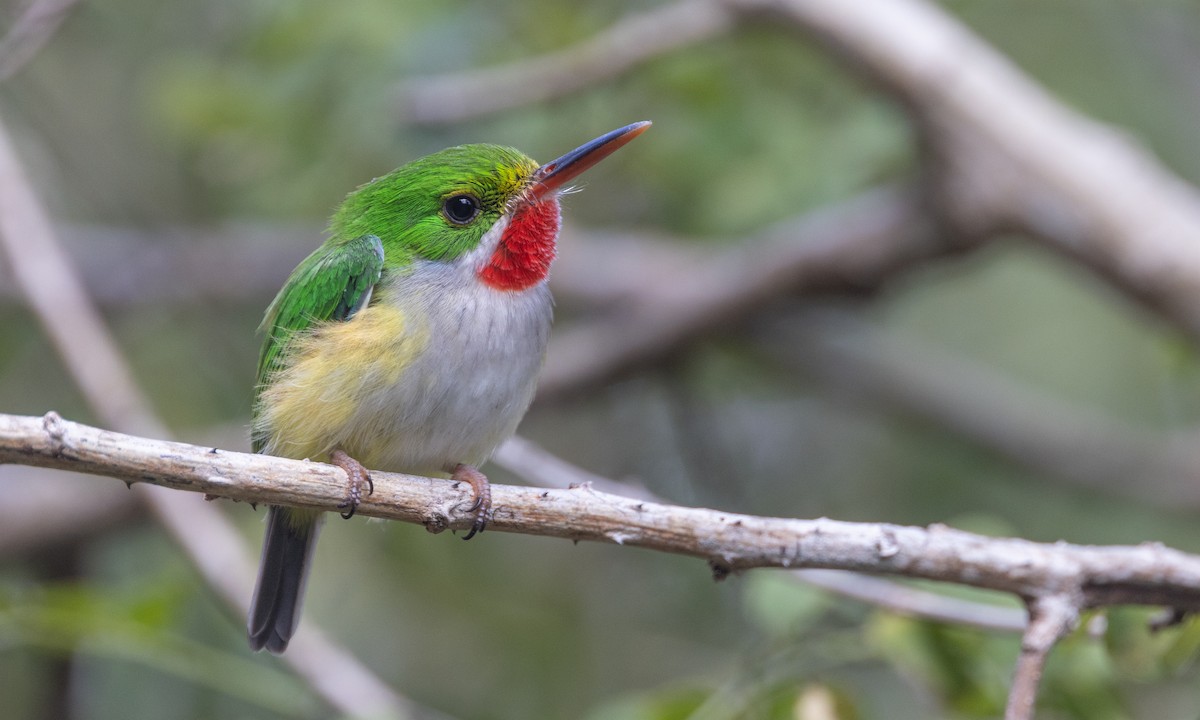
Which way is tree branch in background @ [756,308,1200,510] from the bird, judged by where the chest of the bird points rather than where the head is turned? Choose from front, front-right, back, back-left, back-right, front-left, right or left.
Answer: left

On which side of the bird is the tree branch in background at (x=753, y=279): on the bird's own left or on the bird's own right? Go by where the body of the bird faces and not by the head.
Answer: on the bird's own left

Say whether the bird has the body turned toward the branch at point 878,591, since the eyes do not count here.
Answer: no

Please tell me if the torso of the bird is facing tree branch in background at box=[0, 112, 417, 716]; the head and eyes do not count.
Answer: no

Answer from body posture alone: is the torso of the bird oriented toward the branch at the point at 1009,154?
no

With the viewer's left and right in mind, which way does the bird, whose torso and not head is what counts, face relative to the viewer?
facing the viewer and to the right of the viewer

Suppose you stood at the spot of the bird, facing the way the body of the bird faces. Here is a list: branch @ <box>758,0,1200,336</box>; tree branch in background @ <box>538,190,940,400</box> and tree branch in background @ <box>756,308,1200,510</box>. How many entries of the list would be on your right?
0

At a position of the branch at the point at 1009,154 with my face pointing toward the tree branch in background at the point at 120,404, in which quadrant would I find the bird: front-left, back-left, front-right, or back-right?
front-left

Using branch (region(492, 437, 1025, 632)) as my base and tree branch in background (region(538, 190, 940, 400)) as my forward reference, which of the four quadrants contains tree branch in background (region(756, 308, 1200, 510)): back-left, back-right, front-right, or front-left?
front-right
